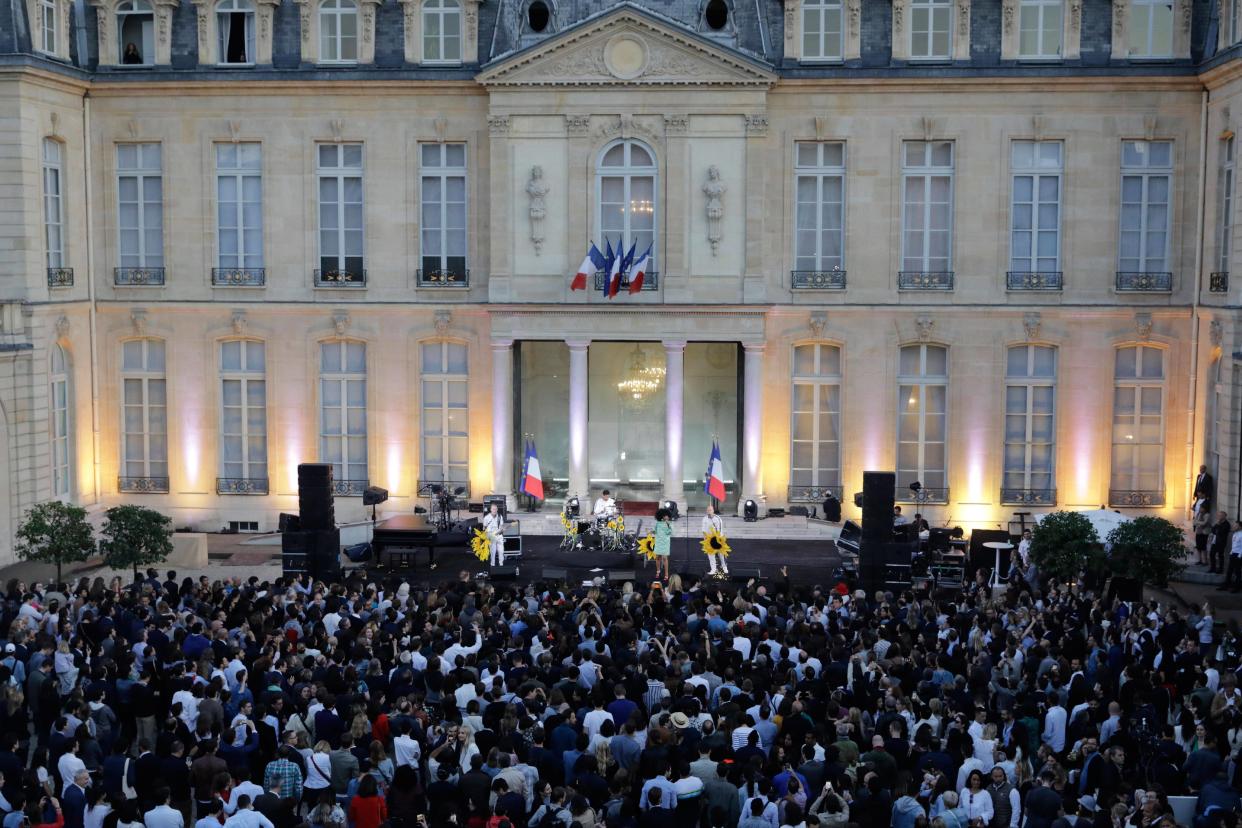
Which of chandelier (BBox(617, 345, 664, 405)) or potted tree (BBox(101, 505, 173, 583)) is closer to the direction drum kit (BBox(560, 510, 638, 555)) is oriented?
the potted tree

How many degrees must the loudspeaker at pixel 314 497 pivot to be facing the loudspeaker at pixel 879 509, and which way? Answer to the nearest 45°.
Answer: approximately 90° to its left

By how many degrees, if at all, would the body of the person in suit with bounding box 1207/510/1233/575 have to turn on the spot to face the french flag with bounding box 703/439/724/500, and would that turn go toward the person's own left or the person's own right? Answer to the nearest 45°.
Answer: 0° — they already face it

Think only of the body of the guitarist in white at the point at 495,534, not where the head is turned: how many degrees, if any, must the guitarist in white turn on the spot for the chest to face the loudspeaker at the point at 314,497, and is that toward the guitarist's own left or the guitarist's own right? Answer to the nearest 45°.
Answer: approximately 90° to the guitarist's own right

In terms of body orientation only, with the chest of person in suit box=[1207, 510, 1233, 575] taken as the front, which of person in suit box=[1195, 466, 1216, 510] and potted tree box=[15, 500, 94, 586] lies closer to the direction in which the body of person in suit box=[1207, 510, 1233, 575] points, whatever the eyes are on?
the potted tree

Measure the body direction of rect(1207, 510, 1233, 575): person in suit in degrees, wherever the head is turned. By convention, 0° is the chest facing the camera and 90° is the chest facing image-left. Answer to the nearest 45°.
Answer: approximately 90°
